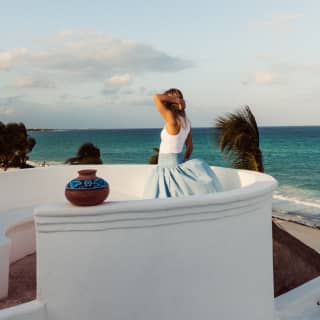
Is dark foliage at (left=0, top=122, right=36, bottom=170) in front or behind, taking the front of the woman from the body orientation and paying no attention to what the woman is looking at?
in front

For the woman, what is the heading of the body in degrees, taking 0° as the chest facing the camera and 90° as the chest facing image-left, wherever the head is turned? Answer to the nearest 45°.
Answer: approximately 135°
